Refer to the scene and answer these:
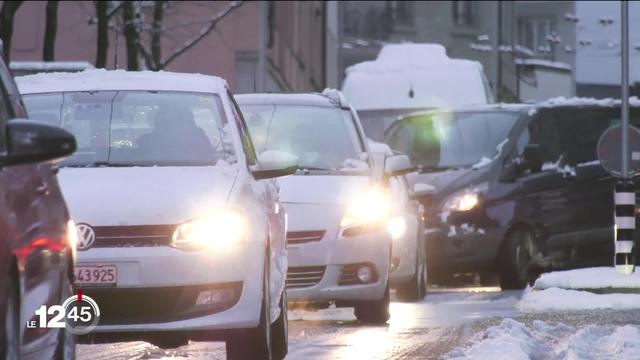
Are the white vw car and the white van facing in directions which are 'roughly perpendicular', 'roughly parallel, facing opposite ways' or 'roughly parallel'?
roughly parallel

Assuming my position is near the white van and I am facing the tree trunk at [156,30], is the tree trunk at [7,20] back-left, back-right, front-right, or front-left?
front-left

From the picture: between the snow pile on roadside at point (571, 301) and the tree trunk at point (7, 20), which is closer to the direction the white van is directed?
the snow pile on roadside

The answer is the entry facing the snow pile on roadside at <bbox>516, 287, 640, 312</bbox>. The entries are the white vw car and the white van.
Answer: the white van

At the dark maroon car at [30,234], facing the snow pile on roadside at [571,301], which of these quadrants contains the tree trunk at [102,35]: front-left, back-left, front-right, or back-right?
front-left

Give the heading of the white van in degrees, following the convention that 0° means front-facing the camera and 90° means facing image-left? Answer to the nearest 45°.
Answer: approximately 0°

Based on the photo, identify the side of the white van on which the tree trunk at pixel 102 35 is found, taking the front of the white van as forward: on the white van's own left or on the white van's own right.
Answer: on the white van's own right

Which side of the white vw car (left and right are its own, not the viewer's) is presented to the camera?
front

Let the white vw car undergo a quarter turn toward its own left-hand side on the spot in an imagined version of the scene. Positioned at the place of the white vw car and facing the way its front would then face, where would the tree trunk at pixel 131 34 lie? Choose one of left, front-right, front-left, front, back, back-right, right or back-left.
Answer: left

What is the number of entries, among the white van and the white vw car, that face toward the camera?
2

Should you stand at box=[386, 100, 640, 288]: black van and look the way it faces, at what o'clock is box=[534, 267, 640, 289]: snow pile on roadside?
The snow pile on roadside is roughly at 10 o'clock from the black van.

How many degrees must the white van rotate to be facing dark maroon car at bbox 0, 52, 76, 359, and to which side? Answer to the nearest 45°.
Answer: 0° — it already faces it

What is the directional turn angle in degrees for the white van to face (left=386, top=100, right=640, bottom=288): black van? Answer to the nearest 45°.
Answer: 0° — it already faces it

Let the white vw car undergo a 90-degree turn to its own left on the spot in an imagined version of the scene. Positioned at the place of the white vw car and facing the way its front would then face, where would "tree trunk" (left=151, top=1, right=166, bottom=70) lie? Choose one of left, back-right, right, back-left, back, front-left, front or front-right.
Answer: left

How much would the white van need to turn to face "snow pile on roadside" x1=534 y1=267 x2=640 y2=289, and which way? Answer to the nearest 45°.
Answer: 0° — it already faces it

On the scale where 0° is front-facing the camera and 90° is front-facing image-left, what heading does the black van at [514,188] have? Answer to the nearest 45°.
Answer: approximately 45°
